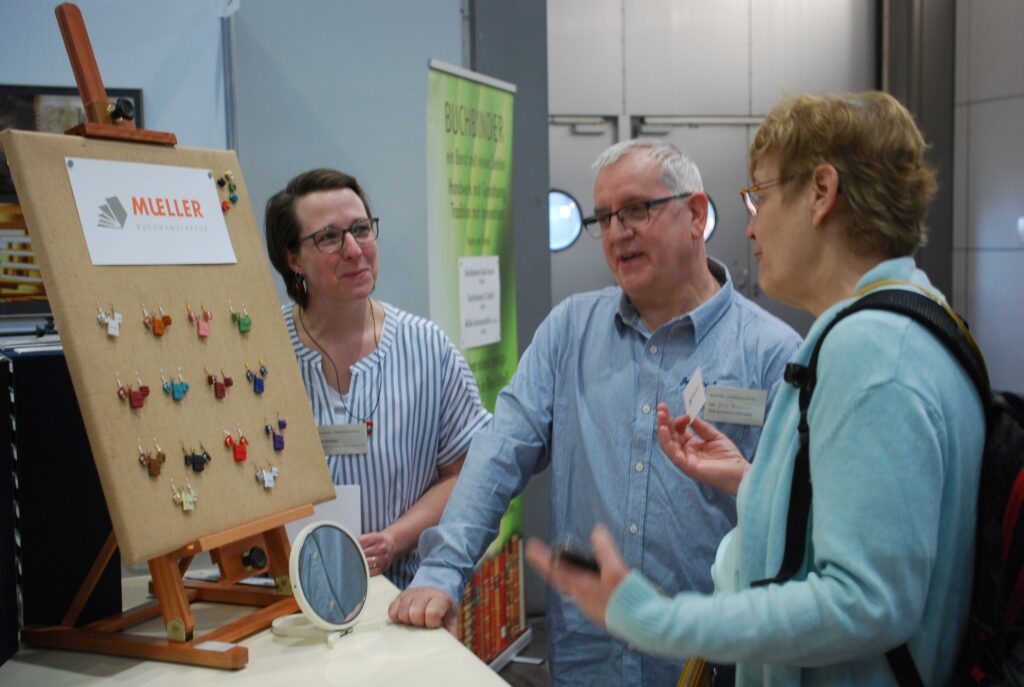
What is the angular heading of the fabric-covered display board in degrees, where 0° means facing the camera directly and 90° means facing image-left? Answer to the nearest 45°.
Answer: approximately 315°

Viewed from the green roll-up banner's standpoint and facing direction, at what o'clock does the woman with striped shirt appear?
The woman with striped shirt is roughly at 2 o'clock from the green roll-up banner.

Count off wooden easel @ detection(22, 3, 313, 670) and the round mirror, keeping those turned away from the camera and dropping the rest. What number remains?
0

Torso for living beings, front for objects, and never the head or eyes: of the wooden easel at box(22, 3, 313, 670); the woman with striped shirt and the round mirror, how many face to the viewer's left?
0

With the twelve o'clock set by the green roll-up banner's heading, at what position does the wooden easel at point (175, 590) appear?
The wooden easel is roughly at 2 o'clock from the green roll-up banner.

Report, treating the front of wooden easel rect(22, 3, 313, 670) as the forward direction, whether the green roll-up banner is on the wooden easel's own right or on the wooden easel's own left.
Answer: on the wooden easel's own left

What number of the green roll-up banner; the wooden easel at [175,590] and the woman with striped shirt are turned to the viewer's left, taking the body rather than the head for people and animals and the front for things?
0

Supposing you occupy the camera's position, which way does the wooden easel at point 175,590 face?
facing the viewer and to the right of the viewer

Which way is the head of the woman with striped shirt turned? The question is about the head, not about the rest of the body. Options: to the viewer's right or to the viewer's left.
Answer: to the viewer's right

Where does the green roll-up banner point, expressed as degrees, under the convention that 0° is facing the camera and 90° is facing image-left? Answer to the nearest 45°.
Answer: approximately 315°

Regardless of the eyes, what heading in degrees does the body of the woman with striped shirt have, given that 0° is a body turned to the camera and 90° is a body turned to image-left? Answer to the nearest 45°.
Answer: approximately 0°

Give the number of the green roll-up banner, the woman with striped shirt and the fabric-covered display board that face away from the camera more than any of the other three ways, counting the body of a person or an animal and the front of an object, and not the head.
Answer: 0
